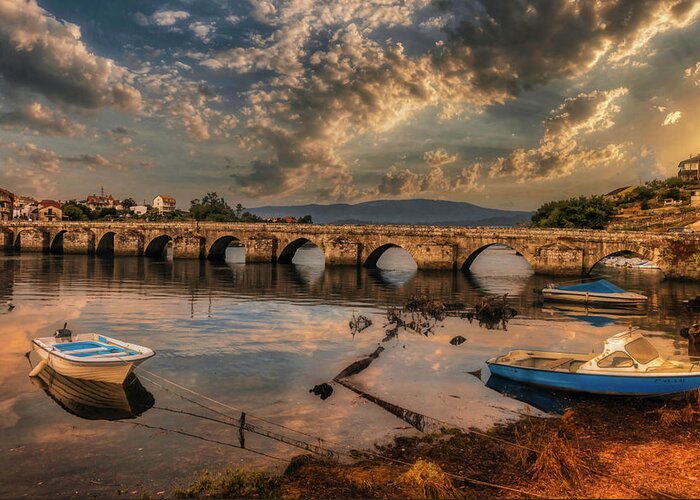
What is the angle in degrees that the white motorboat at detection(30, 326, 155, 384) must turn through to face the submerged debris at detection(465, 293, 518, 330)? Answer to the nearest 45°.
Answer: approximately 45° to its left

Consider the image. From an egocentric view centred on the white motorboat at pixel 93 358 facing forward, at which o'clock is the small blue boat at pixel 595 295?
The small blue boat is roughly at 10 o'clock from the white motorboat.

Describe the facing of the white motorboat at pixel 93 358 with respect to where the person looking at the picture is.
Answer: facing the viewer and to the right of the viewer

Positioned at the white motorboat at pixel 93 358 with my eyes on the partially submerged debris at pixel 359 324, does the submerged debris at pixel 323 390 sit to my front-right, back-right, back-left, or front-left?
front-right

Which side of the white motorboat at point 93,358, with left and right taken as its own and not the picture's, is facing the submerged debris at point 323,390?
front

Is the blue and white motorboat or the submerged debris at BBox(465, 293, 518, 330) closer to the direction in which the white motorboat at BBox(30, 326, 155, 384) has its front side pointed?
the blue and white motorboat
